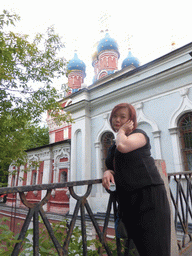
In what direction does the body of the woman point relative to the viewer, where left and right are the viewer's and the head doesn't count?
facing the viewer and to the left of the viewer

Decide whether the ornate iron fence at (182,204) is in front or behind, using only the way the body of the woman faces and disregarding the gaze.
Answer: behind
